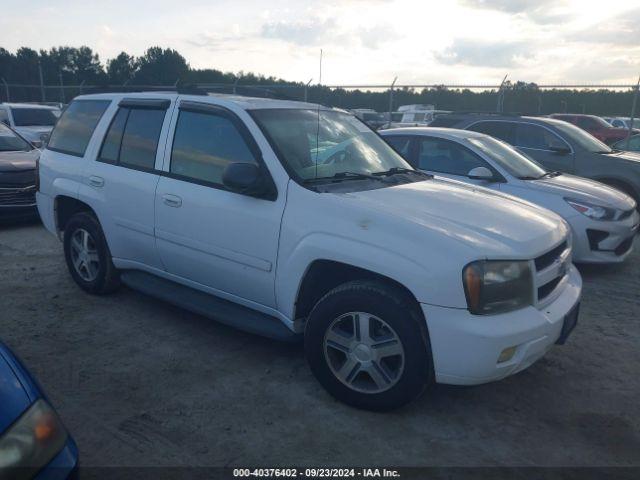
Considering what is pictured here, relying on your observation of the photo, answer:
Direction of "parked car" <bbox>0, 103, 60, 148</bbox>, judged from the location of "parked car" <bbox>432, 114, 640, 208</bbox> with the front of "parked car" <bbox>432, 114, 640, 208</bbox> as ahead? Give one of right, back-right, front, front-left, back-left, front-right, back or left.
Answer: back-right

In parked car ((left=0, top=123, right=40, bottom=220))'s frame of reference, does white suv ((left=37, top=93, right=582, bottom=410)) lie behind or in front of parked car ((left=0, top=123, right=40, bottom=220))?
in front

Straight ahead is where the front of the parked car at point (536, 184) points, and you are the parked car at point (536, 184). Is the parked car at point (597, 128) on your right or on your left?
on your left

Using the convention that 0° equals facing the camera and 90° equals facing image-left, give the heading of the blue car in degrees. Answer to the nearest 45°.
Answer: approximately 315°

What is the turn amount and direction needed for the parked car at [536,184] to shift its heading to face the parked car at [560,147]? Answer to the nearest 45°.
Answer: approximately 135° to its left

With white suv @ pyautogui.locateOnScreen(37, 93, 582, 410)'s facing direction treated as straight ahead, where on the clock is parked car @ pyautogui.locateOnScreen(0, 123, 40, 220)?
The parked car is roughly at 6 o'clock from the white suv.

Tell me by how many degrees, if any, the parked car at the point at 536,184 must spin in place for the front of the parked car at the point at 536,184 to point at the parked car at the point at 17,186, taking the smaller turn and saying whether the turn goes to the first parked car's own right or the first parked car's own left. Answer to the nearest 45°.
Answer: approximately 135° to the first parked car's own right

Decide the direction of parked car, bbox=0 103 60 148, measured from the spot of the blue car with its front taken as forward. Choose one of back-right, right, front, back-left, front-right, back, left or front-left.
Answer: back-left

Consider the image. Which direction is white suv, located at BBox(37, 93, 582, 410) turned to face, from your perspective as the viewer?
facing the viewer and to the right of the viewer

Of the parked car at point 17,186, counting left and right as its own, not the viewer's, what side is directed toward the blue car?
front
